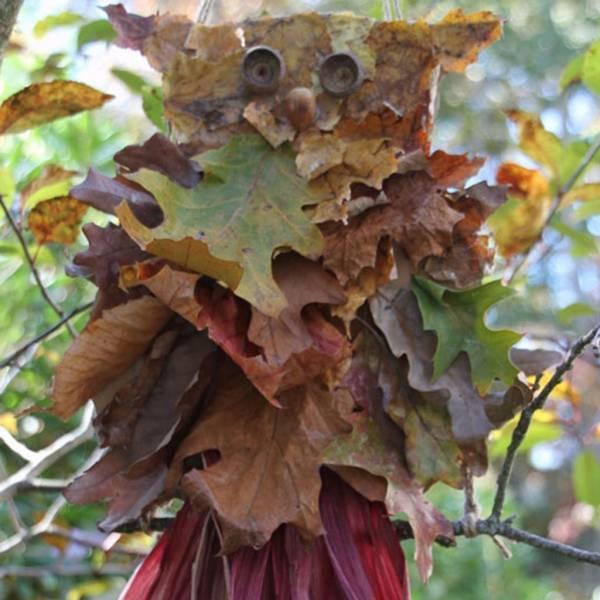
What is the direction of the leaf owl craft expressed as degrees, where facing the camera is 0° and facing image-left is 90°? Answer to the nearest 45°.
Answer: approximately 0°

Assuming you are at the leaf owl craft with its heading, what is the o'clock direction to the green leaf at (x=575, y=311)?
The green leaf is roughly at 7 o'clock from the leaf owl craft.
